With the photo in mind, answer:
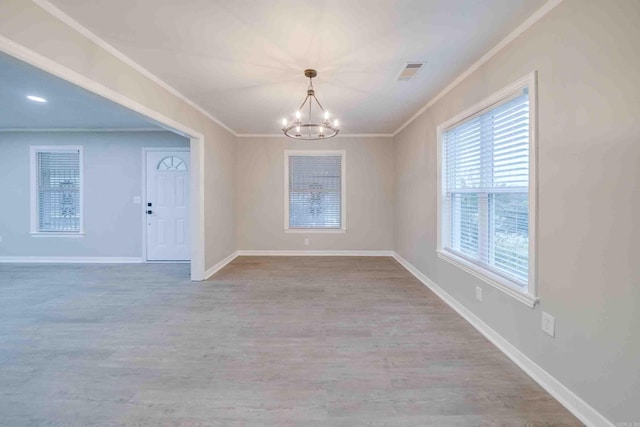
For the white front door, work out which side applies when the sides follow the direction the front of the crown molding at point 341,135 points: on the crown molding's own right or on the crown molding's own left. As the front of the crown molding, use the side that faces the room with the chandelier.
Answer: on the crown molding's own right

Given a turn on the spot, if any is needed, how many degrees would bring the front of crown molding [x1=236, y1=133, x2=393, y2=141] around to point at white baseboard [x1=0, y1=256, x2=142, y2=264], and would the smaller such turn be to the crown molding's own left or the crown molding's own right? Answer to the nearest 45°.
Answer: approximately 90° to the crown molding's own right

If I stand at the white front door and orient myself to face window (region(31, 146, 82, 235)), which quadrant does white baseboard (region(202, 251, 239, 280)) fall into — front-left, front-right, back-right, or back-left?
back-left

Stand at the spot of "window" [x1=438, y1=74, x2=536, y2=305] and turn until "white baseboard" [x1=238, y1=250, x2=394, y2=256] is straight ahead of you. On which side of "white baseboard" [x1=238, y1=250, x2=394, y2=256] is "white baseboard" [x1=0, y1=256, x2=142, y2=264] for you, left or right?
left

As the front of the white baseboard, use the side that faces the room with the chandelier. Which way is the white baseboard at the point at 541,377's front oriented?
to the viewer's left

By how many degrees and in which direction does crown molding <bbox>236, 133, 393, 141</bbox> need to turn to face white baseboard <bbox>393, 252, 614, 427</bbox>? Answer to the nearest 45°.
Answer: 0° — it already faces it

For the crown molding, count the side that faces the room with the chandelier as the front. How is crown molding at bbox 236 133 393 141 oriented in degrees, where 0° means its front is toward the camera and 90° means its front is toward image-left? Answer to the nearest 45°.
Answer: approximately 0°

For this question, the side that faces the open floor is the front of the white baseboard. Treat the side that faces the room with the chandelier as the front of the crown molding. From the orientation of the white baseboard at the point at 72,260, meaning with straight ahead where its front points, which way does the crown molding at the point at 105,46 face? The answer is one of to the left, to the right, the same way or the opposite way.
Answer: to the left

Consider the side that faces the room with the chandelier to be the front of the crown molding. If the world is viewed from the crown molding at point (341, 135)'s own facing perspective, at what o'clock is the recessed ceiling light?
The recessed ceiling light is roughly at 2 o'clock from the crown molding.

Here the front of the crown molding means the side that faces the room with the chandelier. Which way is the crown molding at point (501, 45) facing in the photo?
to the viewer's left

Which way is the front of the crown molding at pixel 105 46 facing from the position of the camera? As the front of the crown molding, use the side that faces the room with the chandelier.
facing to the right of the viewer
